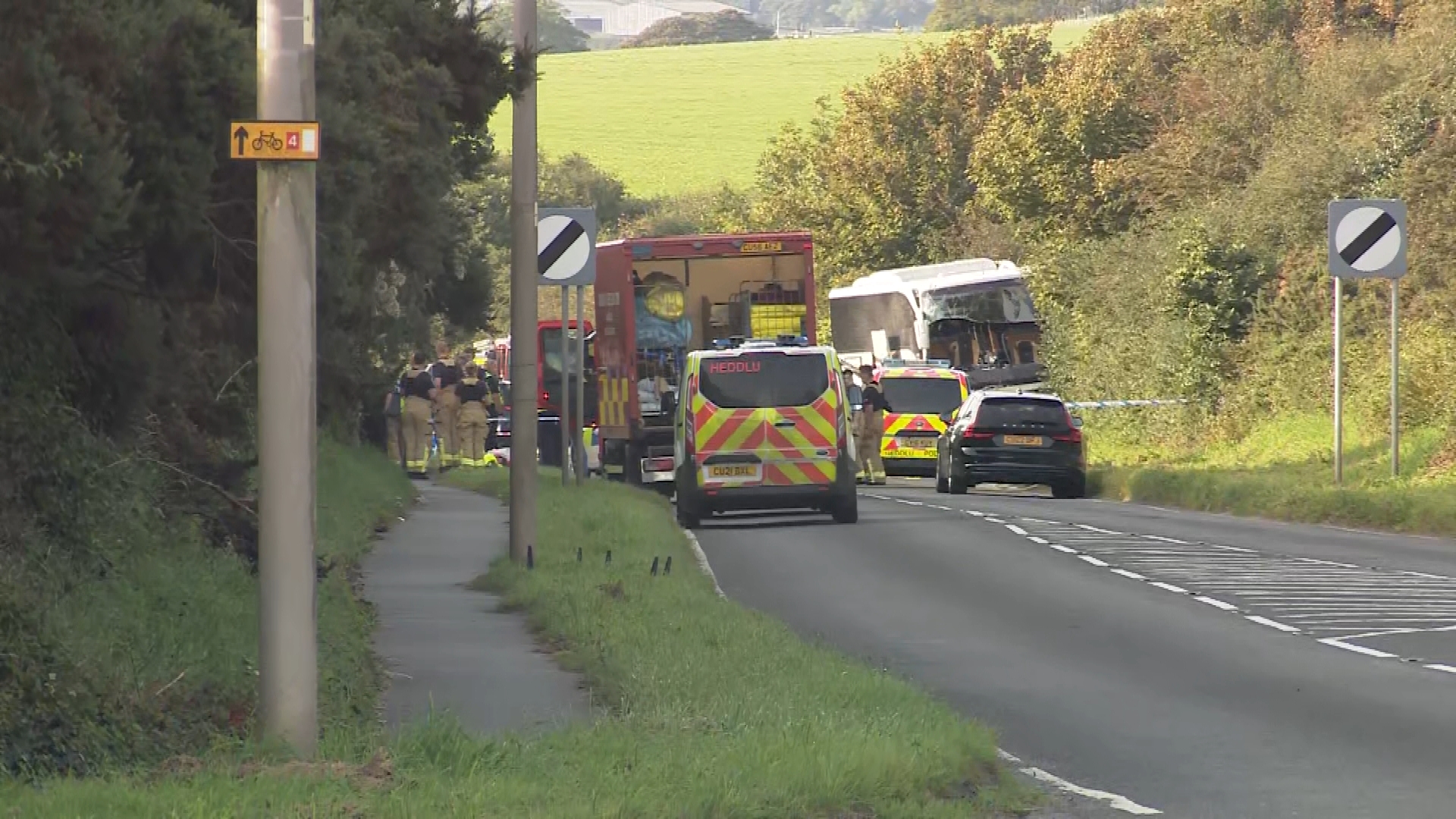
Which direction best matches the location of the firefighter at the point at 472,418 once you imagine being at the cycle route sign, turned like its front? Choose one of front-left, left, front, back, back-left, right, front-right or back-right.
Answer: back

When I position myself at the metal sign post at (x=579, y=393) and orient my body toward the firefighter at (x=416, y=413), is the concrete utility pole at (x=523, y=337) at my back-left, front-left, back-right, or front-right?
back-left

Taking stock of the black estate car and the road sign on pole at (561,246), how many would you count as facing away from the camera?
1

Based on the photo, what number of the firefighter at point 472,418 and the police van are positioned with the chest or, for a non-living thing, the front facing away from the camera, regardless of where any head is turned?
2

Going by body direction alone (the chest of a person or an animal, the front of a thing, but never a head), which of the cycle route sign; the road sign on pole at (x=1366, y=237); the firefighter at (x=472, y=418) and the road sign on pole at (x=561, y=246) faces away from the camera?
the firefighter

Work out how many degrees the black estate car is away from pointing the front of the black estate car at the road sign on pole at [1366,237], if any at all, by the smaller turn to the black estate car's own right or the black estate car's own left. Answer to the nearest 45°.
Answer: approximately 135° to the black estate car's own right

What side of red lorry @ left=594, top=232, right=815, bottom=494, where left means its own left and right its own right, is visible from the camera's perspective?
back

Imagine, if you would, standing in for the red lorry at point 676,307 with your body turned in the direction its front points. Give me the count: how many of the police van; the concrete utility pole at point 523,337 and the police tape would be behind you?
2

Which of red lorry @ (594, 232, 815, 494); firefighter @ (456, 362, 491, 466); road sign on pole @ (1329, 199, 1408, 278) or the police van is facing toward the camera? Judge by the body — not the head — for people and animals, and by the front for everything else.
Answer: the road sign on pole

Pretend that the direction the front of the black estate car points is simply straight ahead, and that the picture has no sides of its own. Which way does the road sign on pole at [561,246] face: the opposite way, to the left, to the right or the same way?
the opposite way

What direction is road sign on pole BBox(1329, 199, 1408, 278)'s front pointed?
toward the camera

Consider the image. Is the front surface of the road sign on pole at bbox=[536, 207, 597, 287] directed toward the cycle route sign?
yes

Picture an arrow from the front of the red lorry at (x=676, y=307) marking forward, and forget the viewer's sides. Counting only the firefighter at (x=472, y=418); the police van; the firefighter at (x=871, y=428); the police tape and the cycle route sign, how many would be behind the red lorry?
2

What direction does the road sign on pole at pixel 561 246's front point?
toward the camera

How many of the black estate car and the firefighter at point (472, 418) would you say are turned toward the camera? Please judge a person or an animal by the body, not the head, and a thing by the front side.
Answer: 0

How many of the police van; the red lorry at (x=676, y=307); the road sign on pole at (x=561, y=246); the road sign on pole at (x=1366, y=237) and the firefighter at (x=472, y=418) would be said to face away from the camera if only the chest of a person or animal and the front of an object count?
3

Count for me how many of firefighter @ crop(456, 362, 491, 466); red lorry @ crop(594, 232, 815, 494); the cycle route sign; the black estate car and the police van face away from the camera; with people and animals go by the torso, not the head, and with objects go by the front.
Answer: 4
